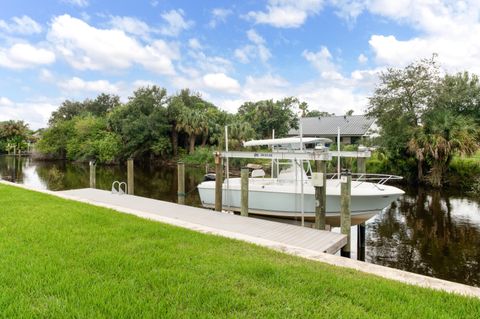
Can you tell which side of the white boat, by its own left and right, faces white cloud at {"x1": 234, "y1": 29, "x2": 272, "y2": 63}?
left

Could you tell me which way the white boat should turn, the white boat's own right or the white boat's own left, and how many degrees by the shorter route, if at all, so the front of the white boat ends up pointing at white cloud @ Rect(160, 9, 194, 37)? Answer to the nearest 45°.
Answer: approximately 135° to the white boat's own left

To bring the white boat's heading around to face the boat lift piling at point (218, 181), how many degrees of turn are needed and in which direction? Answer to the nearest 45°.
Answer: approximately 180°

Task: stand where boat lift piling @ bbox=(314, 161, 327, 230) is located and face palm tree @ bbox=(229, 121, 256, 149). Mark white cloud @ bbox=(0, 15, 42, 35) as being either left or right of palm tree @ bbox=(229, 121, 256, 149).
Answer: left

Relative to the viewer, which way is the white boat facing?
to the viewer's right

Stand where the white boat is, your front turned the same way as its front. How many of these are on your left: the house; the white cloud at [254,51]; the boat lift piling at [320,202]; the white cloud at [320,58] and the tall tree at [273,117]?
4

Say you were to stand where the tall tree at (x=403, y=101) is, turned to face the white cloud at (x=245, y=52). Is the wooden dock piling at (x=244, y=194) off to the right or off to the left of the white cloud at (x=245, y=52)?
left

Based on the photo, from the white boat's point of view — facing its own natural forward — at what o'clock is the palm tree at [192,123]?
The palm tree is roughly at 8 o'clock from the white boat.

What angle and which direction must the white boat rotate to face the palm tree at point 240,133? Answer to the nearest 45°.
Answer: approximately 90° to its left

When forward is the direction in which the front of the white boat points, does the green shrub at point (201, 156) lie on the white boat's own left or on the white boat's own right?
on the white boat's own left

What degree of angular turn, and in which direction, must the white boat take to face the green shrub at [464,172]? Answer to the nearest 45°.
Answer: approximately 45° to its left

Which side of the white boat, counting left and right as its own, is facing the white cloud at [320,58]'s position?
left

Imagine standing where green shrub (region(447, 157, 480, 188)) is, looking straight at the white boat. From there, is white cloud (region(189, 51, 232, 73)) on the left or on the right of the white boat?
right
